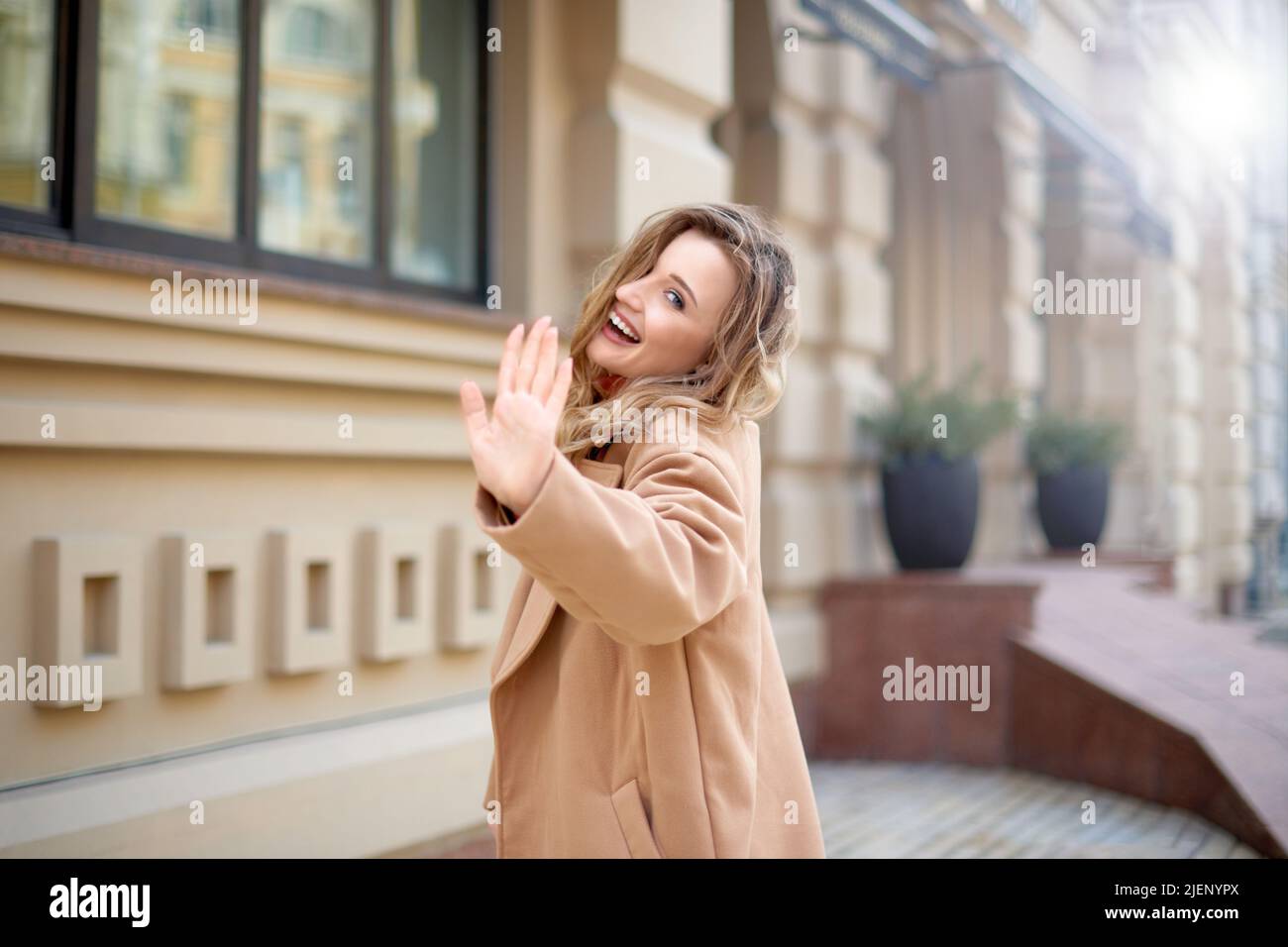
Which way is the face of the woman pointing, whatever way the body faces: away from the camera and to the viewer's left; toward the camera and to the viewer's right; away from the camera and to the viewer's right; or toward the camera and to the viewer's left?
toward the camera and to the viewer's left

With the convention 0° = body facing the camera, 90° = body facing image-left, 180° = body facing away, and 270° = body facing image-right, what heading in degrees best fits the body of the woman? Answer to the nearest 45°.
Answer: approximately 90°
